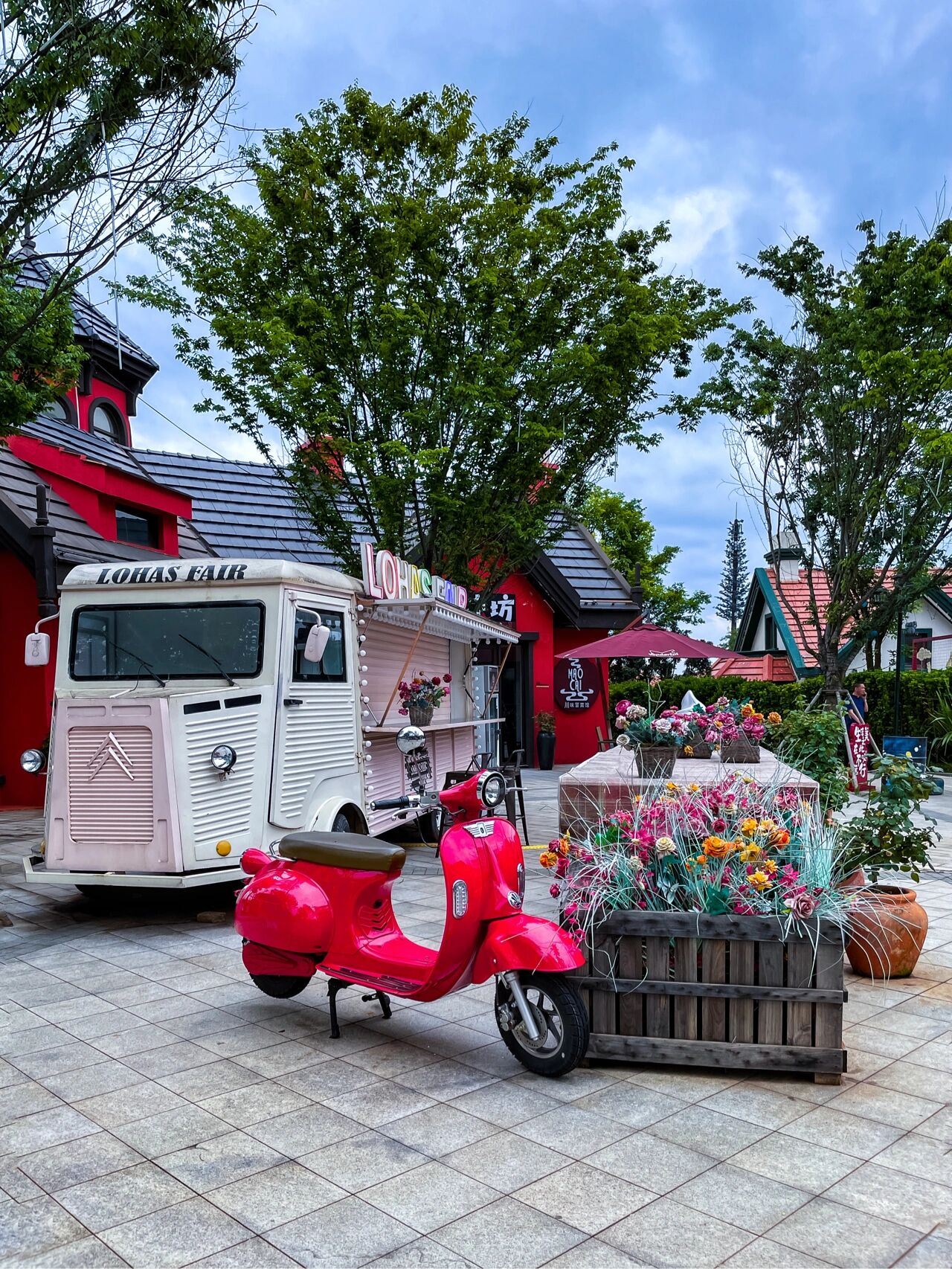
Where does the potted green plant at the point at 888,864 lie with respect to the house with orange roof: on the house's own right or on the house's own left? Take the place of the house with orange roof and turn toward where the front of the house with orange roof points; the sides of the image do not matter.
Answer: on the house's own left

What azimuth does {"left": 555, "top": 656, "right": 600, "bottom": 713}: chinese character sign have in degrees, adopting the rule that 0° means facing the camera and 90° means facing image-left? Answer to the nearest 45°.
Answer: approximately 0°

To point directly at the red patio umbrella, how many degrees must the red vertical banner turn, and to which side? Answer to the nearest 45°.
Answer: approximately 90° to its right

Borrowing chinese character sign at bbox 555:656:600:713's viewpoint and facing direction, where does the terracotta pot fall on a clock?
The terracotta pot is roughly at 12 o'clock from the chinese character sign.

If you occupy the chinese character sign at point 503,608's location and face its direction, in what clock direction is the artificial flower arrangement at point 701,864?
The artificial flower arrangement is roughly at 12 o'clock from the chinese character sign.

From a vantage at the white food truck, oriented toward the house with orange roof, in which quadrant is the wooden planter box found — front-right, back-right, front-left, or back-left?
back-right

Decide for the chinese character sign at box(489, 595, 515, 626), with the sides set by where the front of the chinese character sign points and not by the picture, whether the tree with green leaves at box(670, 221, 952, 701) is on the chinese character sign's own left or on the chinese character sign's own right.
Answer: on the chinese character sign's own left

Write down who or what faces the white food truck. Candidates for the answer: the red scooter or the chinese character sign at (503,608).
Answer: the chinese character sign

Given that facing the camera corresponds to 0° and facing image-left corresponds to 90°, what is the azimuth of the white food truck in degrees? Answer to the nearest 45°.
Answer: approximately 45°

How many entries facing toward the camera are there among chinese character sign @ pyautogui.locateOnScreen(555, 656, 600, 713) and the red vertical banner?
2

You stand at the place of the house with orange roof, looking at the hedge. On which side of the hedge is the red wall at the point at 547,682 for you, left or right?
right

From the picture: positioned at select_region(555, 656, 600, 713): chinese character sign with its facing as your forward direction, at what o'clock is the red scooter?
The red scooter is roughly at 12 o'clock from the chinese character sign.

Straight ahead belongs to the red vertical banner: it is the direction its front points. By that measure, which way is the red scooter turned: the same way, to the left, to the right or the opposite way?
to the left
